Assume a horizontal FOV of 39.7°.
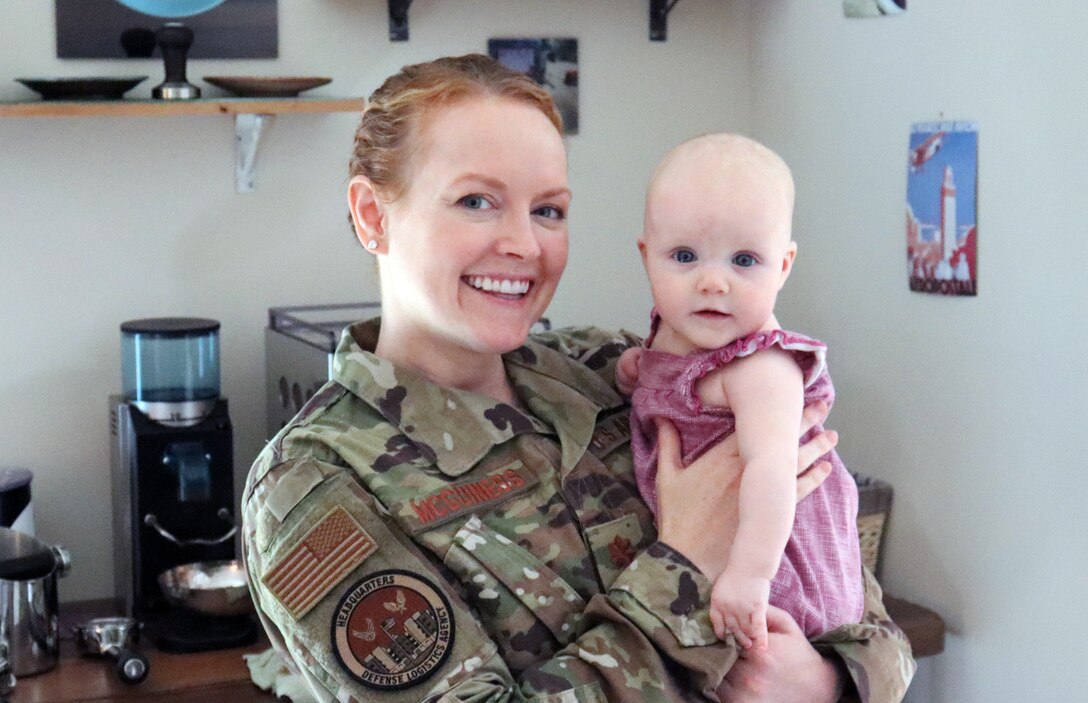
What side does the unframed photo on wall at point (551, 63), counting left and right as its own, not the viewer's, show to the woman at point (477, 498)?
front

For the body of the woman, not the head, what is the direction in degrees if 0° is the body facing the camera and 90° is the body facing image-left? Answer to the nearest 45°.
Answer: approximately 315°

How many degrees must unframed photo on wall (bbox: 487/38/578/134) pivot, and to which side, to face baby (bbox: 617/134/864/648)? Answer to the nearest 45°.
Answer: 0° — it already faces them

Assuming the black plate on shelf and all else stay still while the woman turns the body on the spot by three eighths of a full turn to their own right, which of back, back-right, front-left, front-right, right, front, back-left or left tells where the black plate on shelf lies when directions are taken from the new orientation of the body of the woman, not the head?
front-right

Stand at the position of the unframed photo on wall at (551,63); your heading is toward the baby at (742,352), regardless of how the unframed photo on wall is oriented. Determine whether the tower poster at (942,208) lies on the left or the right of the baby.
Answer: left

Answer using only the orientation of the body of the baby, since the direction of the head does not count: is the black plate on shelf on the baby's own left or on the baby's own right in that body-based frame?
on the baby's own right

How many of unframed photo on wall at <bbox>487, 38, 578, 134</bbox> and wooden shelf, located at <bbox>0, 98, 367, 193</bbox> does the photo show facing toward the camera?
2
